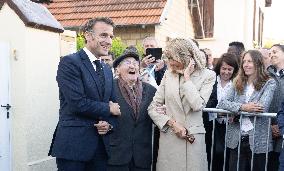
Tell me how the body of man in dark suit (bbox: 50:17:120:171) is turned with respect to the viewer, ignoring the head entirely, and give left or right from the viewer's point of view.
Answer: facing the viewer and to the right of the viewer

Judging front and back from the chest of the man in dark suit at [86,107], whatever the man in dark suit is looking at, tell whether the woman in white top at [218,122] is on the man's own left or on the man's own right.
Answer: on the man's own left

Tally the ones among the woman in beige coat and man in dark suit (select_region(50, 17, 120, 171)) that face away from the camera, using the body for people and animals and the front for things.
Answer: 0

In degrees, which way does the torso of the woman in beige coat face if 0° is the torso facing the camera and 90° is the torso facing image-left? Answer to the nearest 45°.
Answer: approximately 0°

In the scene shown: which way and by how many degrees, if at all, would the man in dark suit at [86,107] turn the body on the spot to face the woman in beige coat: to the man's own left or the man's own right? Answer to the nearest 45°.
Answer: approximately 90° to the man's own left

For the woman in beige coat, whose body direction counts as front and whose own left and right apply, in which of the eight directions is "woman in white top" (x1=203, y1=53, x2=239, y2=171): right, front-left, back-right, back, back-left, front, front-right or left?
back-left

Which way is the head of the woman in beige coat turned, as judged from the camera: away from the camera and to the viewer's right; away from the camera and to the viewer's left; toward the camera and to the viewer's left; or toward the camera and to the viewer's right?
toward the camera and to the viewer's left

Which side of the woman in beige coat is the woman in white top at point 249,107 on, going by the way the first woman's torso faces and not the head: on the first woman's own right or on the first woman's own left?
on the first woman's own left

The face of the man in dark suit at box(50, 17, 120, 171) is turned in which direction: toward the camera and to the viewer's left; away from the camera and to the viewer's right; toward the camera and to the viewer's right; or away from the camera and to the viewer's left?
toward the camera and to the viewer's right
